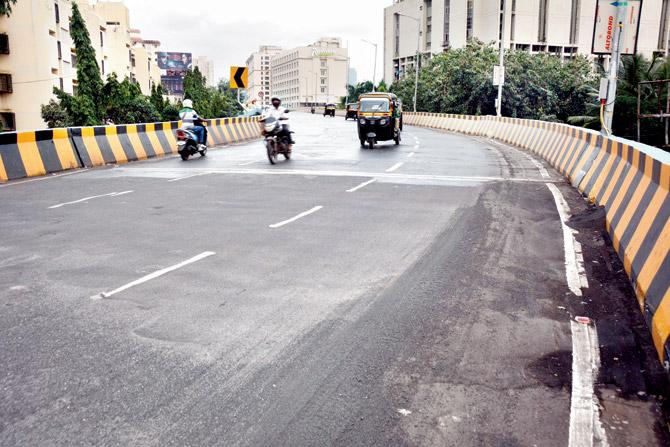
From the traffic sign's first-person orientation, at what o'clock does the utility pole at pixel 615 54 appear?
The utility pole is roughly at 11 o'clock from the traffic sign.

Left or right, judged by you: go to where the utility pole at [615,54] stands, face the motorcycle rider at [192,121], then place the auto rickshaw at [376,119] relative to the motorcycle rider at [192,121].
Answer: right

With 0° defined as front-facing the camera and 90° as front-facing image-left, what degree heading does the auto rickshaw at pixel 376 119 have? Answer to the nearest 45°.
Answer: approximately 0°

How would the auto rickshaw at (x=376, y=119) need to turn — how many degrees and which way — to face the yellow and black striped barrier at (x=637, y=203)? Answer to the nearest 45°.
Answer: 0° — it already faces it

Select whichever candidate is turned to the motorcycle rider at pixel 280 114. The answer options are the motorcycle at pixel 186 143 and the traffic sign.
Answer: the traffic sign

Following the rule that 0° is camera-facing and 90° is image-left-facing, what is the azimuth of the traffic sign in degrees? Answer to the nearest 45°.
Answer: approximately 0°

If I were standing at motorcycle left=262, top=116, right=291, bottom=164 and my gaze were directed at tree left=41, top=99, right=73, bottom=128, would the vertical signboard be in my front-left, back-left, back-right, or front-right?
back-right

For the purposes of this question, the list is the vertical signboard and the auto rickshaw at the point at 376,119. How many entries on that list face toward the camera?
2
